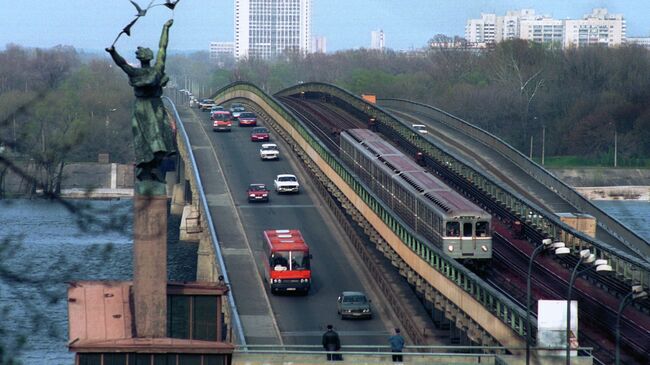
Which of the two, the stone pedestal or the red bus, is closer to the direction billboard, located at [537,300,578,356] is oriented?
the stone pedestal

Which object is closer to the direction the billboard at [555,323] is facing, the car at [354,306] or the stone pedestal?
the stone pedestal

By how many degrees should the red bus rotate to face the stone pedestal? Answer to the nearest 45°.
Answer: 0° — it already faces it

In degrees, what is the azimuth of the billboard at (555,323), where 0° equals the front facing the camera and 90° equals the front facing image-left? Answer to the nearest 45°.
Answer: approximately 0°

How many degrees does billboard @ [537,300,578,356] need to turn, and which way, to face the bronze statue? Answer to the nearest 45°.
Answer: approximately 45° to its right

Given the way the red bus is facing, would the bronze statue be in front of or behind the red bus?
in front
